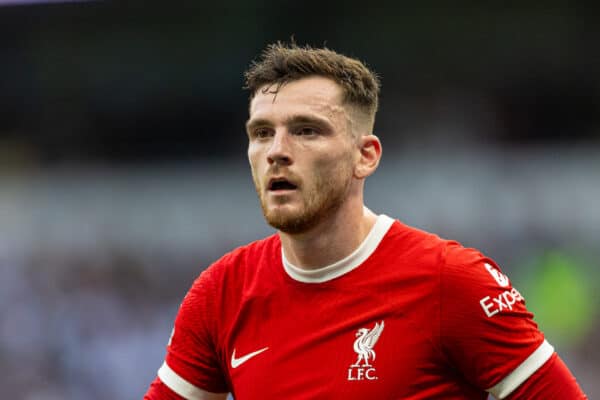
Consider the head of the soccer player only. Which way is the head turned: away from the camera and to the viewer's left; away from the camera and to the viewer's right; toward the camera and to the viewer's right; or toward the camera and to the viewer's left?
toward the camera and to the viewer's left

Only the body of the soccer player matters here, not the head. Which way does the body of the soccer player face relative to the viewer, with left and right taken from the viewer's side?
facing the viewer and to the left of the viewer
